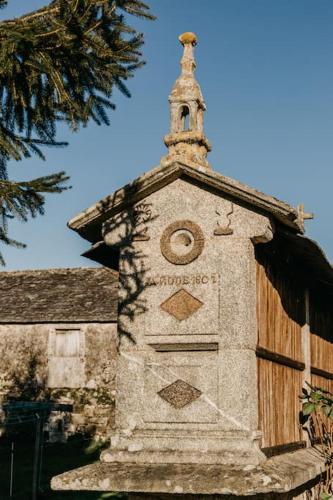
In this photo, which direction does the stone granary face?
toward the camera
